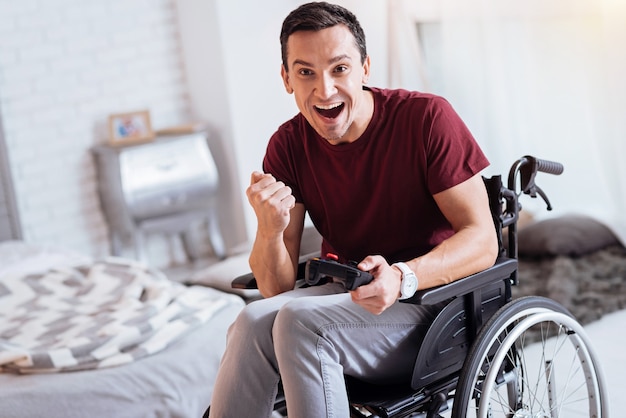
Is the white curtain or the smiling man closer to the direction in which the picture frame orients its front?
the smiling man

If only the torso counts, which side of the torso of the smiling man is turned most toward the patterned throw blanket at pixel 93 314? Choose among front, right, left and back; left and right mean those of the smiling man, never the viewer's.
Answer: right

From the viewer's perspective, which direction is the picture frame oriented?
toward the camera

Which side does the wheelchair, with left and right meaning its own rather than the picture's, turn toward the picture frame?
right

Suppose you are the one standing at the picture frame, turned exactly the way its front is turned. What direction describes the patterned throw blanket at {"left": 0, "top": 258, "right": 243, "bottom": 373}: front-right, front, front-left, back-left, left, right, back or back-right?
front

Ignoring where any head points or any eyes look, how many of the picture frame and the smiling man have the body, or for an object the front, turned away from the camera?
0

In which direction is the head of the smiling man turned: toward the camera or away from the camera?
toward the camera

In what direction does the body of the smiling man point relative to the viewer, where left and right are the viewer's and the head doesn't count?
facing the viewer and to the left of the viewer

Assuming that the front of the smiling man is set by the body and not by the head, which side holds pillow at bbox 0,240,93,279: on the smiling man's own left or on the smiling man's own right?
on the smiling man's own right

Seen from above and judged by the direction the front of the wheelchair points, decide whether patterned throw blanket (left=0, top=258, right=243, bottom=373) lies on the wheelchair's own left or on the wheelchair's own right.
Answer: on the wheelchair's own right
